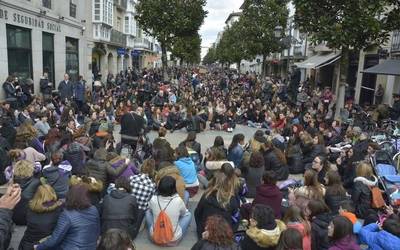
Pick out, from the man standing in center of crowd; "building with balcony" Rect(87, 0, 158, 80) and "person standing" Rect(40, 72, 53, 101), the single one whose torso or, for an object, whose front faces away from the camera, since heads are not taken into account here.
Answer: the man standing in center of crowd

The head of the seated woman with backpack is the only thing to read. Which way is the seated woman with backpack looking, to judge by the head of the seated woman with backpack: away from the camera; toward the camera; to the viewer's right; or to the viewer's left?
away from the camera

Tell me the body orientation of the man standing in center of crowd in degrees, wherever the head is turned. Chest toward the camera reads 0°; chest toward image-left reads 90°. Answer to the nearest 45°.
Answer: approximately 180°

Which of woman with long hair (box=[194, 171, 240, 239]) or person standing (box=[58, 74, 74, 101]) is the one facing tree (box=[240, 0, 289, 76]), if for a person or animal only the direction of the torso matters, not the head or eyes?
the woman with long hair

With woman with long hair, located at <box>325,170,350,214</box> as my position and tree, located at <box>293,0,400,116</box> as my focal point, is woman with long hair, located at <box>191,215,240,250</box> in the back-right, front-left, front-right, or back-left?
back-left

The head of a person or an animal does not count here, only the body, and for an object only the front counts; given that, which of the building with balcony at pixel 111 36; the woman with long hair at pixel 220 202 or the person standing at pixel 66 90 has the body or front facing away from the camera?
the woman with long hair

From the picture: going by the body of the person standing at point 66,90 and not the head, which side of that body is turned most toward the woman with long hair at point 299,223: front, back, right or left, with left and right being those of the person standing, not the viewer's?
front

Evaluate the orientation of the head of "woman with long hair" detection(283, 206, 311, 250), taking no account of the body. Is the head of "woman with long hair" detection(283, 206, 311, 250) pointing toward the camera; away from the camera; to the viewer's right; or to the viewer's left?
away from the camera

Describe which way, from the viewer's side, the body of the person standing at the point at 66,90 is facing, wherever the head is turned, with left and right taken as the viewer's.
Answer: facing the viewer

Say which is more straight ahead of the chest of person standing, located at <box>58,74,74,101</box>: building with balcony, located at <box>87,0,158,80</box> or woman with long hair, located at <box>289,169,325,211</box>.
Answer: the woman with long hair

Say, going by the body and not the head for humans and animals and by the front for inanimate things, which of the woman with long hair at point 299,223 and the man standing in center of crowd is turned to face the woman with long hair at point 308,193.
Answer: the woman with long hair at point 299,223

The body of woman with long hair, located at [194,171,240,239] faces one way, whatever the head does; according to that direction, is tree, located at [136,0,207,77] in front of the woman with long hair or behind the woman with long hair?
in front

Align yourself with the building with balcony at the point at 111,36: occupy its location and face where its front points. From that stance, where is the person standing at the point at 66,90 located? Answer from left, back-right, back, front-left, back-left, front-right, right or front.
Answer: front-right

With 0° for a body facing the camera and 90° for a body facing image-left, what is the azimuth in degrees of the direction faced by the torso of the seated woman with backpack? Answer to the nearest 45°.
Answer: approximately 180°

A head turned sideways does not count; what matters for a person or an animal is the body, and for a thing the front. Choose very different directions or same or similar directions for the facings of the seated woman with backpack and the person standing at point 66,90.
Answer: very different directions

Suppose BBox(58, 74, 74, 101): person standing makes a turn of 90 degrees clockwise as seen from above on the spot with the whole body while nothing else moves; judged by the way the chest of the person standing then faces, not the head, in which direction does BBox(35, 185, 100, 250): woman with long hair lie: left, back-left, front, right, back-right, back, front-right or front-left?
left

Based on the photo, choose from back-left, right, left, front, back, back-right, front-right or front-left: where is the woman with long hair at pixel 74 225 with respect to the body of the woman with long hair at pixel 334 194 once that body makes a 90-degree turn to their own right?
back

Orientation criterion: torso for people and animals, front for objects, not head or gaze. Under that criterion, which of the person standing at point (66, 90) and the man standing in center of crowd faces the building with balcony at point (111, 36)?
the man standing in center of crowd

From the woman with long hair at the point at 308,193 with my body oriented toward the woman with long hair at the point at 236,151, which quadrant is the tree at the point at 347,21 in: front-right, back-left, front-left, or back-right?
front-right

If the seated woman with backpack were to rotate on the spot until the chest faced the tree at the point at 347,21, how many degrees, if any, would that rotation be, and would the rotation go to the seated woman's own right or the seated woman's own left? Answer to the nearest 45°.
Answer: approximately 45° to the seated woman's own right

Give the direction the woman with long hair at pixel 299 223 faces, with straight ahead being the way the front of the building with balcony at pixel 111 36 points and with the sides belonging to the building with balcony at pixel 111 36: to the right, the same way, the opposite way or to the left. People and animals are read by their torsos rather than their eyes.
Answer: to the left
